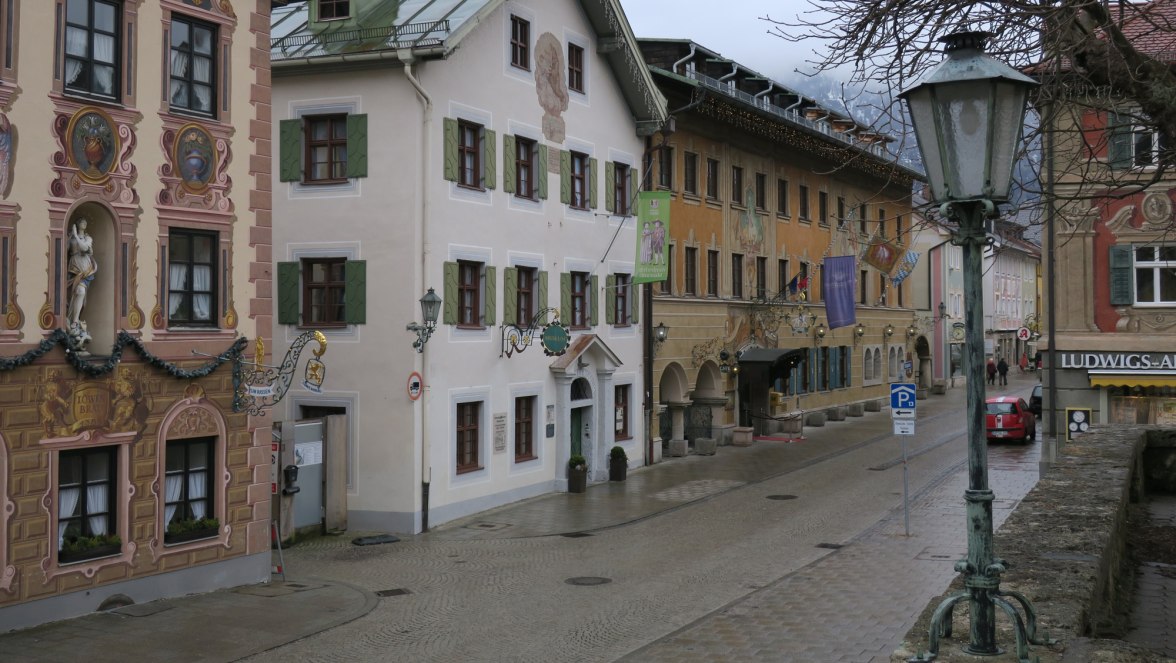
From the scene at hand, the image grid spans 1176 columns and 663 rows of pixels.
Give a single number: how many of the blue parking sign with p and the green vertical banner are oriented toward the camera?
2

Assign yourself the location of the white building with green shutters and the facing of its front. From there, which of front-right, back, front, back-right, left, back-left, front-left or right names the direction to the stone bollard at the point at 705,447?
left

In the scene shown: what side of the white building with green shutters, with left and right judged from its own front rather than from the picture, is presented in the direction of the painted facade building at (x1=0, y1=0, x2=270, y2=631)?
right

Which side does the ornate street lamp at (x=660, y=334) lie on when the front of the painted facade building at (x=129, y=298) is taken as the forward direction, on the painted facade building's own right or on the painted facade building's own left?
on the painted facade building's own left

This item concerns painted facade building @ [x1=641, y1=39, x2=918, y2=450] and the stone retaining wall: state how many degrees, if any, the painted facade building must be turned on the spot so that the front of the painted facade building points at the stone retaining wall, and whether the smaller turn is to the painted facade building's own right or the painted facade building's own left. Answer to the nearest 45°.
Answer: approximately 45° to the painted facade building's own right

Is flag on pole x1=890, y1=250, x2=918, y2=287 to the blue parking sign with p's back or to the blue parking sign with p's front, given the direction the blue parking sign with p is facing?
to the back

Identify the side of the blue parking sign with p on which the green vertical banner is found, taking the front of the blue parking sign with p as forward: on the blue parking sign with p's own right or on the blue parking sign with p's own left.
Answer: on the blue parking sign with p's own right

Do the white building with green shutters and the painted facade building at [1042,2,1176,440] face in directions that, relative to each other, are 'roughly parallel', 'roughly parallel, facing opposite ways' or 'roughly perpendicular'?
roughly perpendicular

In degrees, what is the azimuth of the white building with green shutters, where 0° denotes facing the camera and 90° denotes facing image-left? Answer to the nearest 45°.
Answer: approximately 315°
